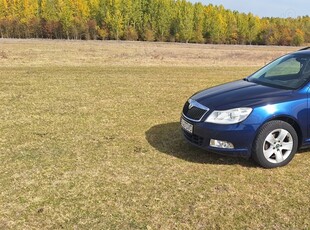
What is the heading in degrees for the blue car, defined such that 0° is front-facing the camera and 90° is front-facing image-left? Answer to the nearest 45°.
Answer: approximately 45°
